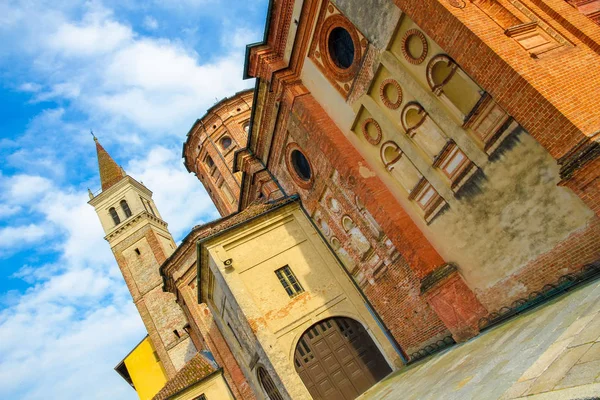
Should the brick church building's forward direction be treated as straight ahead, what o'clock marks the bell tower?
The bell tower is roughly at 3 o'clock from the brick church building.

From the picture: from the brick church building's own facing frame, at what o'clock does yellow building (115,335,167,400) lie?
The yellow building is roughly at 3 o'clock from the brick church building.

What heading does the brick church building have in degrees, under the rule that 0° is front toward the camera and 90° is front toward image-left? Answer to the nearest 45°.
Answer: approximately 45°
